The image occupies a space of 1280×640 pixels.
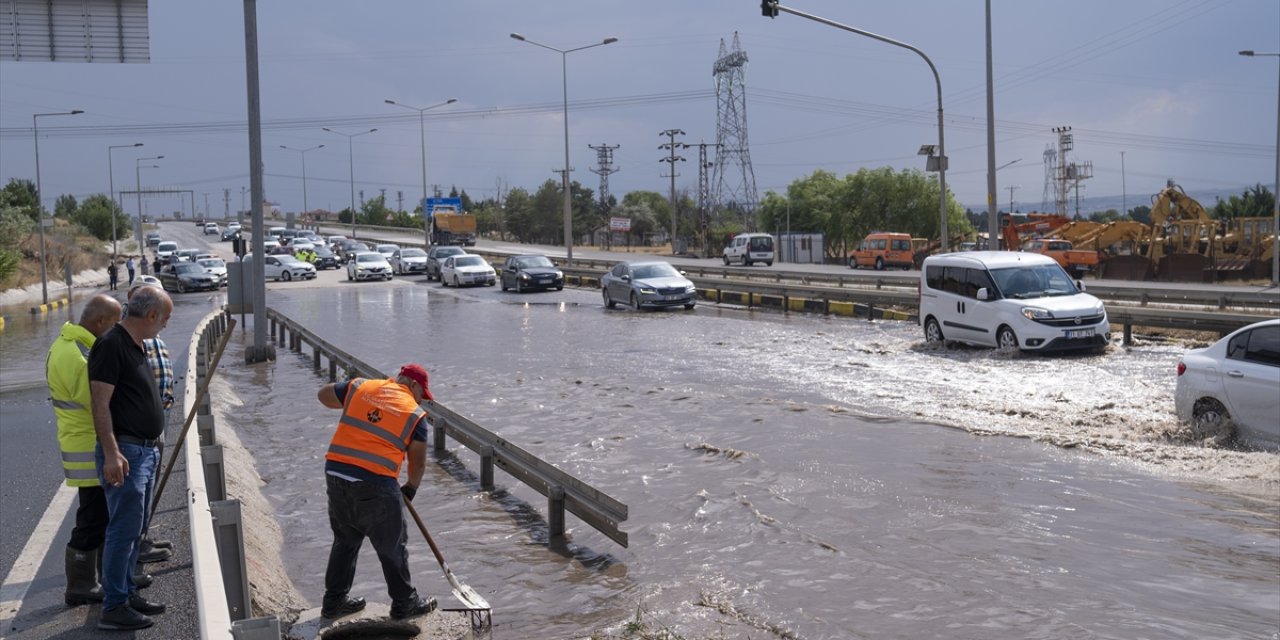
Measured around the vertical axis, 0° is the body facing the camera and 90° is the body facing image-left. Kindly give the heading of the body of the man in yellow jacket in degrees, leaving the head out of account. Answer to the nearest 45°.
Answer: approximately 270°

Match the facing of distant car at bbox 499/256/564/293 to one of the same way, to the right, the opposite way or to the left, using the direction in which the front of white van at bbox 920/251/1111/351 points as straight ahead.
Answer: the same way

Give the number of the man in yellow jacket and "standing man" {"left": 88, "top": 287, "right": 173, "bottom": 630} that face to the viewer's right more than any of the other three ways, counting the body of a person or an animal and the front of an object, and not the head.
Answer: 2

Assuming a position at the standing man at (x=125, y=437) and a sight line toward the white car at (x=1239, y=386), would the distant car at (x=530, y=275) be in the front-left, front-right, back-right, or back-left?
front-left

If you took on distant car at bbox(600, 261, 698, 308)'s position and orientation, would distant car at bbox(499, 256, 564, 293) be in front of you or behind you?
behind

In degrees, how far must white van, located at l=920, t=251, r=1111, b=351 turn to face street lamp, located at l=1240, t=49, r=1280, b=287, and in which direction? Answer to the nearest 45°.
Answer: approximately 135° to its left

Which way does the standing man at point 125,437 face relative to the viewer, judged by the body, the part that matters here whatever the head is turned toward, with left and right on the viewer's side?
facing to the right of the viewer

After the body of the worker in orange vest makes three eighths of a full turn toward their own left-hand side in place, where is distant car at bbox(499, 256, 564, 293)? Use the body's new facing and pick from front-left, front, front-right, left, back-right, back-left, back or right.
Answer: right

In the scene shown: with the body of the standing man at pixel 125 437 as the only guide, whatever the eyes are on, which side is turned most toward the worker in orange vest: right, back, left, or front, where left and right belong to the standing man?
front

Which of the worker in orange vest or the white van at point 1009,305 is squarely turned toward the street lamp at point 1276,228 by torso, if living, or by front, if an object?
the worker in orange vest

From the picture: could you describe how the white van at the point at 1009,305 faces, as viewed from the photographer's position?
facing the viewer and to the right of the viewer

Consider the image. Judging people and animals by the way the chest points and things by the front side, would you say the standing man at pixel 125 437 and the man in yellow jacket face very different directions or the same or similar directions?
same or similar directions

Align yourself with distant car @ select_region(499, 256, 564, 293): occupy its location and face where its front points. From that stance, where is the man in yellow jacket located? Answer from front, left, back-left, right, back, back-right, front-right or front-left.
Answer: front-right

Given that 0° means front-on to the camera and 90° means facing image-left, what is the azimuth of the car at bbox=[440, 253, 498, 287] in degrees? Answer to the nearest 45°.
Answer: approximately 315°

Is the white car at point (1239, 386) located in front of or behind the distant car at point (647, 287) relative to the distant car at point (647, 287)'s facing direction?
in front

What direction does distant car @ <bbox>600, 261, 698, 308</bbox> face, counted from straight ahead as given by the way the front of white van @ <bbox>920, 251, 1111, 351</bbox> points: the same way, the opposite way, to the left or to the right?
the same way

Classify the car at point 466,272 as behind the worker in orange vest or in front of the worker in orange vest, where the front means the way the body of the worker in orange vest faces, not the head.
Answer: in front

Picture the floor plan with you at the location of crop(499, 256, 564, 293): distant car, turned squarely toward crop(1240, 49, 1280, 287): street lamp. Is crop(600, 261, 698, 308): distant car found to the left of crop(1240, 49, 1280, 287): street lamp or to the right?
right
